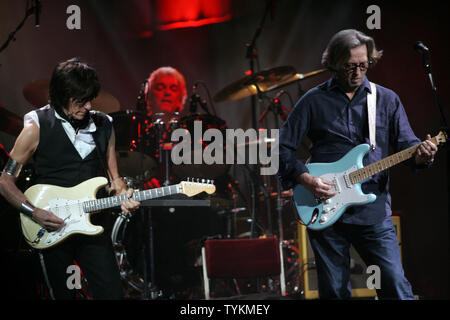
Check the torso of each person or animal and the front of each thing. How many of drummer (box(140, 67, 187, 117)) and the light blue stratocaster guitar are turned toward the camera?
2

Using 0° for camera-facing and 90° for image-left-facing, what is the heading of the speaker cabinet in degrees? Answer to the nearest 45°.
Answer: approximately 0°

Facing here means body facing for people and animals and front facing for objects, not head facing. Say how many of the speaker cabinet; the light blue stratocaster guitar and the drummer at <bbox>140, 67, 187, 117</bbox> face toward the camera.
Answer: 3

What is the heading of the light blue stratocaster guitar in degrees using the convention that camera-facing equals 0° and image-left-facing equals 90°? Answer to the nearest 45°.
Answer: approximately 0°

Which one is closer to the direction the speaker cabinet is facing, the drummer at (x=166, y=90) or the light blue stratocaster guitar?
the light blue stratocaster guitar

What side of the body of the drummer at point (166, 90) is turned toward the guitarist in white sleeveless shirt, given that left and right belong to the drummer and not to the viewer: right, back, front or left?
front

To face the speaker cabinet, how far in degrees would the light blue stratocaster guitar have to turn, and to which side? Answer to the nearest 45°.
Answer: approximately 180°
